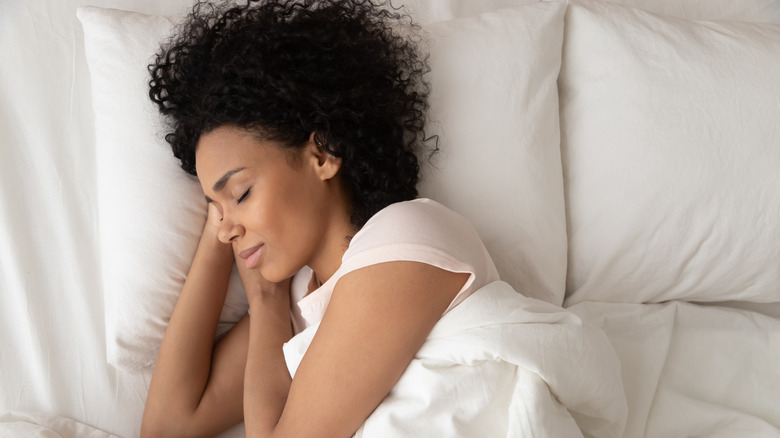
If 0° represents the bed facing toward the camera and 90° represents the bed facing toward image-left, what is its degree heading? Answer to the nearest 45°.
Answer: approximately 0°

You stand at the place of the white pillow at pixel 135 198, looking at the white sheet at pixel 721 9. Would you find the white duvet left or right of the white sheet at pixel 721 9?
right
